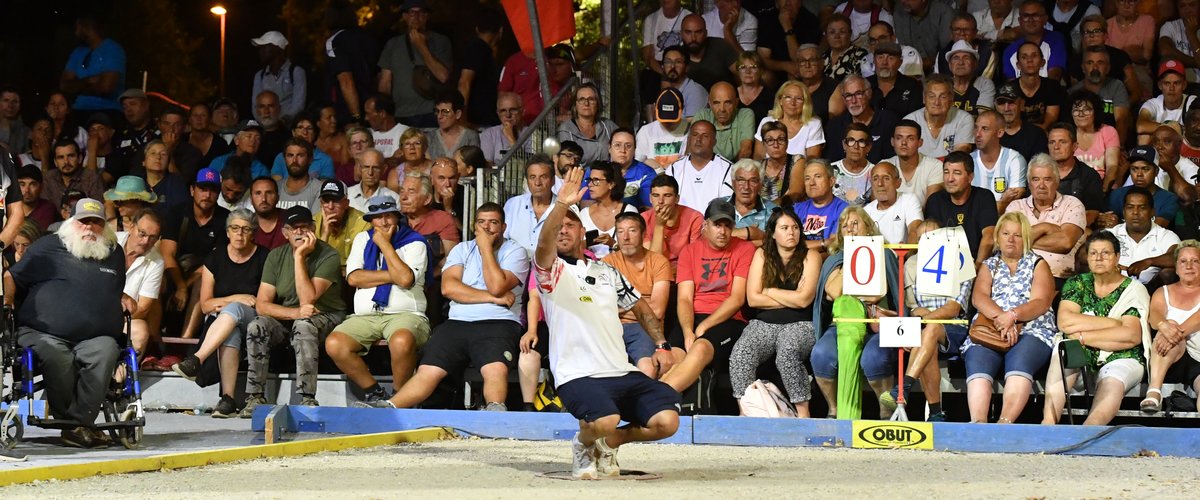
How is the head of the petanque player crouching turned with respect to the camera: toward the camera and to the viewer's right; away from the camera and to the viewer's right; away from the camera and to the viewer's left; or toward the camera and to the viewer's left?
toward the camera and to the viewer's left
